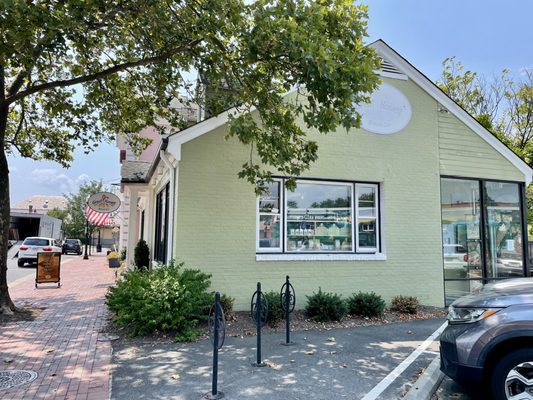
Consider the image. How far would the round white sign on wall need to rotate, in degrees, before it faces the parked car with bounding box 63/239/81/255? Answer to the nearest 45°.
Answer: approximately 135° to its right

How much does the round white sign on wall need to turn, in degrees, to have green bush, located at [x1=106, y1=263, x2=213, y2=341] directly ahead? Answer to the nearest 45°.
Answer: approximately 45° to its right

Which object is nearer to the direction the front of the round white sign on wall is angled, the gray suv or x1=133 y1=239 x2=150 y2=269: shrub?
the gray suv

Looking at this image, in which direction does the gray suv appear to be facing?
to the viewer's left

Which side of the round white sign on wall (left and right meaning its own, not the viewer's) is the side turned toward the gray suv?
front

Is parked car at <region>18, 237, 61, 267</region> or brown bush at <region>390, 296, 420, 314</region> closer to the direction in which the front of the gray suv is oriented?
the parked car

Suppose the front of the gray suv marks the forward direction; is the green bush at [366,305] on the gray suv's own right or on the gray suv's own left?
on the gray suv's own right

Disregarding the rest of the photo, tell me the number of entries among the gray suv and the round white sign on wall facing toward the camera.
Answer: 1

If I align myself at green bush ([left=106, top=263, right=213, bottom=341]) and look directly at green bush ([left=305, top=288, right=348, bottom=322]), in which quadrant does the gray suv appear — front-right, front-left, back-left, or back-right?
front-right

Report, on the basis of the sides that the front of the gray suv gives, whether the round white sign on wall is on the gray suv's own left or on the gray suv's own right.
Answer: on the gray suv's own right

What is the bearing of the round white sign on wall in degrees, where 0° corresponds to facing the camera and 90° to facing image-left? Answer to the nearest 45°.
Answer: approximately 0°
